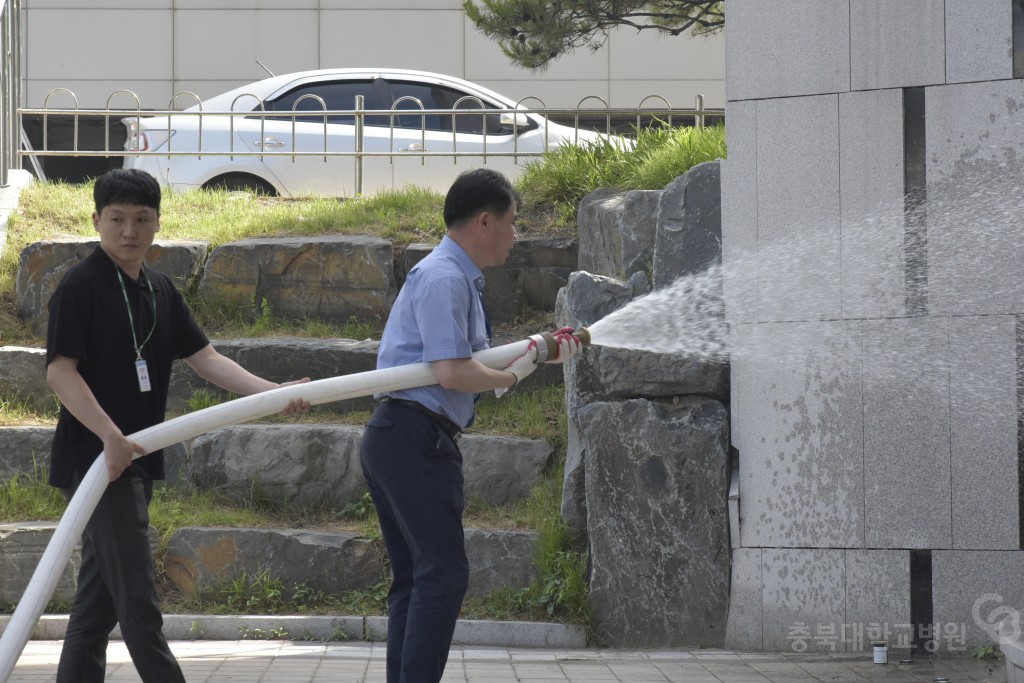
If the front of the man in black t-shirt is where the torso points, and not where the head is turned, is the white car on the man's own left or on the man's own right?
on the man's own left

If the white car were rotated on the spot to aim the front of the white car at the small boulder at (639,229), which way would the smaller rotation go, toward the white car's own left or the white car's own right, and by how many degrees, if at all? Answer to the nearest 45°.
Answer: approximately 45° to the white car's own right

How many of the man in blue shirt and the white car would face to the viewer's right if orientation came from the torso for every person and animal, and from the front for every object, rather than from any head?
2

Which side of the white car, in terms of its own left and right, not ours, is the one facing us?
right

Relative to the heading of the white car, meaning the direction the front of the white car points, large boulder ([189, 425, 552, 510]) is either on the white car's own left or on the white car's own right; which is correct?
on the white car's own right

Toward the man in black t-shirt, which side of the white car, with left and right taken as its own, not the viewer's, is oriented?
right

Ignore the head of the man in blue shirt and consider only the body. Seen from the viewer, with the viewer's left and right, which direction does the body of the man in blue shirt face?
facing to the right of the viewer

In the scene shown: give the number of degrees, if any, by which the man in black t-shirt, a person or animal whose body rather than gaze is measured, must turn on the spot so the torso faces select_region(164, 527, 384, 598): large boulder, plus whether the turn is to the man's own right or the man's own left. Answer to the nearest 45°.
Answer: approximately 135° to the man's own left

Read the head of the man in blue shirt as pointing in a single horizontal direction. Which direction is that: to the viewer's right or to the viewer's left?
to the viewer's right

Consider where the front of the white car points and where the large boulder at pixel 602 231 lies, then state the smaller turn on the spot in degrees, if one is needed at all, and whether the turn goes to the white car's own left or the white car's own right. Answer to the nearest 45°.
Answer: approximately 45° to the white car's own right
